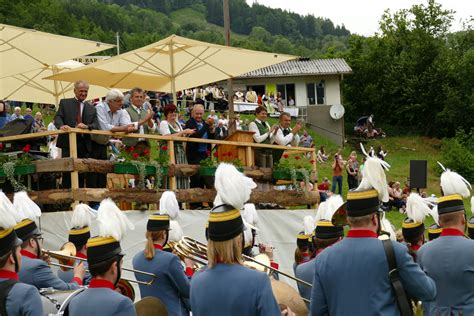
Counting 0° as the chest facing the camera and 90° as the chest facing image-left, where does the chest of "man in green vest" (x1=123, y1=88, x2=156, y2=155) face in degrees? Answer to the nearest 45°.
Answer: approximately 315°

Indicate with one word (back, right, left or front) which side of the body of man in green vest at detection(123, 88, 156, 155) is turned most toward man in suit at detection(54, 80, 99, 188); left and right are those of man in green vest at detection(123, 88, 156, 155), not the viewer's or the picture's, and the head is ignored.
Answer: right

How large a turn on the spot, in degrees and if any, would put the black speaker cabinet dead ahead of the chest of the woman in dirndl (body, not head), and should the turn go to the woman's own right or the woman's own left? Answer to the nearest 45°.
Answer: approximately 90° to the woman's own left

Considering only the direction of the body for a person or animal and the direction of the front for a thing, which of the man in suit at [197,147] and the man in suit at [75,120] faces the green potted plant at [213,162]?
the man in suit at [197,147]

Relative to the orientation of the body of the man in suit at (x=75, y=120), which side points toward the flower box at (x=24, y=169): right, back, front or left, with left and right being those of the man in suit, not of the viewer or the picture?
right

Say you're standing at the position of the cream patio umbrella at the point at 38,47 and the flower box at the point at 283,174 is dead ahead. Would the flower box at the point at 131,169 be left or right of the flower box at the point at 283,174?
right

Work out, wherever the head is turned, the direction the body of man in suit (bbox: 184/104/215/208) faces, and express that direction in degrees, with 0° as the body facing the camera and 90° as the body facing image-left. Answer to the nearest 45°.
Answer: approximately 315°

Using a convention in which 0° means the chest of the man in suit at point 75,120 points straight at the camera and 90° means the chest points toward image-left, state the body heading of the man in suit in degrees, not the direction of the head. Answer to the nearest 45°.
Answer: approximately 0°
